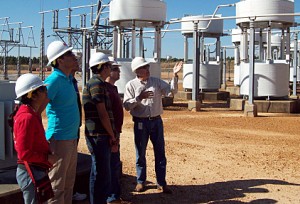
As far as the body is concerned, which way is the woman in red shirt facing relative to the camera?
to the viewer's right

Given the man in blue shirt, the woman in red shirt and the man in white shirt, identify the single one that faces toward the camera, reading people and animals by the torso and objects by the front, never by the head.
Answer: the man in white shirt

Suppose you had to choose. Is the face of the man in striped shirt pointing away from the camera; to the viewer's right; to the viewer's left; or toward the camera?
to the viewer's right

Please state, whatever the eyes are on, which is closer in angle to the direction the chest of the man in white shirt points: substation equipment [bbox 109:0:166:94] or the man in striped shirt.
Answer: the man in striped shirt

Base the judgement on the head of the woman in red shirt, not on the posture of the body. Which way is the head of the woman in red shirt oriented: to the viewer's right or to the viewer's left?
to the viewer's right

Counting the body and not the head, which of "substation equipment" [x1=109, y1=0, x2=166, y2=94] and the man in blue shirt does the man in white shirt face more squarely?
the man in blue shirt

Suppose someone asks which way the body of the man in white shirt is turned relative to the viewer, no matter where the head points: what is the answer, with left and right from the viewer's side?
facing the viewer

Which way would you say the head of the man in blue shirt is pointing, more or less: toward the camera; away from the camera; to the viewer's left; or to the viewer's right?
to the viewer's right

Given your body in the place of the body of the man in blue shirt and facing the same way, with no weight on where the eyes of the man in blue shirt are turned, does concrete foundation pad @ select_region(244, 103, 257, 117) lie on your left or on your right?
on your left

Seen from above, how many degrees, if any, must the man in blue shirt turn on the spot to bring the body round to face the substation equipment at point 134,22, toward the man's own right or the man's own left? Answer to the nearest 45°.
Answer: approximately 90° to the man's own left

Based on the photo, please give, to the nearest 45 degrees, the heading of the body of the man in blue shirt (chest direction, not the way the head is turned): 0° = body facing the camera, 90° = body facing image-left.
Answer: approximately 270°
